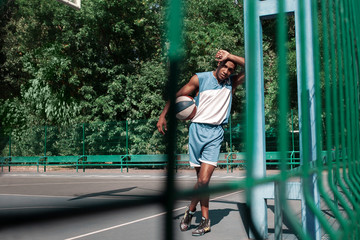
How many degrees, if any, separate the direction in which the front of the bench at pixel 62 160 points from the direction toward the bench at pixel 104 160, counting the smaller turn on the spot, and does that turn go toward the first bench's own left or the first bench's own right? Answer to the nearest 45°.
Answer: approximately 45° to the first bench's own left

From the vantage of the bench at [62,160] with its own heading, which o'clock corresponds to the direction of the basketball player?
The basketball player is roughly at 12 o'clock from the bench.

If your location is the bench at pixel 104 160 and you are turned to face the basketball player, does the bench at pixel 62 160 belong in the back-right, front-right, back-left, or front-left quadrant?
back-right

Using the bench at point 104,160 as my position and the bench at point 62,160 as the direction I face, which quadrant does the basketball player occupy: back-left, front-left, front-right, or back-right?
back-left

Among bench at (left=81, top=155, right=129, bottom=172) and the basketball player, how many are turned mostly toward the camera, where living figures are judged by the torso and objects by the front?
2

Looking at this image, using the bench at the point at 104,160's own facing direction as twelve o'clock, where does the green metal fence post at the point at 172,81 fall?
The green metal fence post is roughly at 12 o'clock from the bench.

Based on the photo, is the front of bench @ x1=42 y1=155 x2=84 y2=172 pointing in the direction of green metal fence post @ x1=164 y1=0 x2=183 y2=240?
yes

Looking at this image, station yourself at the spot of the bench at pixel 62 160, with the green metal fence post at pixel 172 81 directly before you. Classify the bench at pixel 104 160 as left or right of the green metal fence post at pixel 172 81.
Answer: left

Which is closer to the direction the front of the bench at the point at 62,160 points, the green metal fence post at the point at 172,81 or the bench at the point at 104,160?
the green metal fence post

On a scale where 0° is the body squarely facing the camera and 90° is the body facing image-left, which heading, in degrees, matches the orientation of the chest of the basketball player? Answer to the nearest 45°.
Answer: approximately 0°
